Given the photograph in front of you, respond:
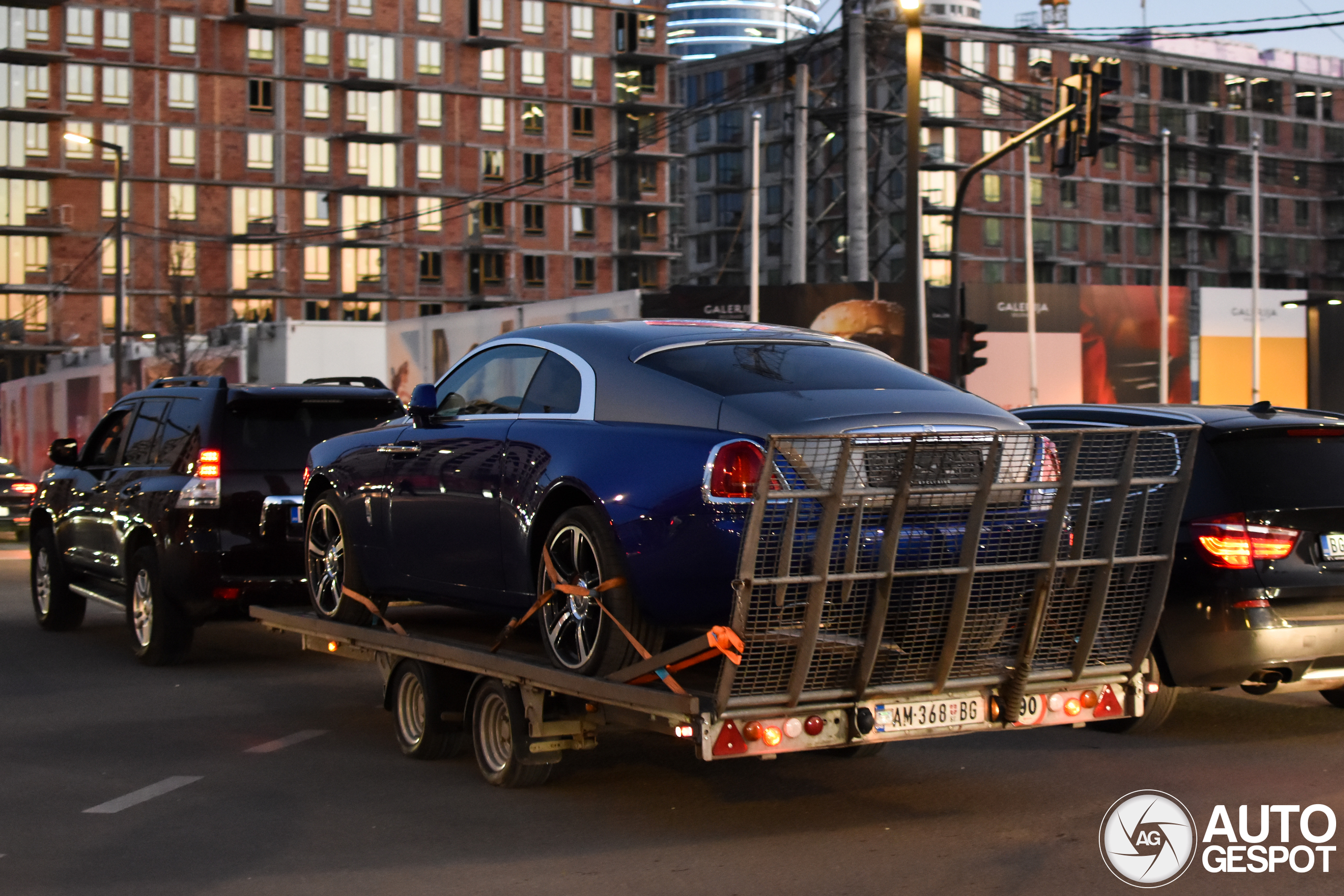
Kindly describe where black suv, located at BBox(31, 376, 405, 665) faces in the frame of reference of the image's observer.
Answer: facing away from the viewer and to the left of the viewer

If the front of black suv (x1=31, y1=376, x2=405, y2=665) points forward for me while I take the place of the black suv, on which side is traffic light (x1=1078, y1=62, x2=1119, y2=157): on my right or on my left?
on my right

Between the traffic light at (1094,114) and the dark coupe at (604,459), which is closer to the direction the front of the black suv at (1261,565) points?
the traffic light
